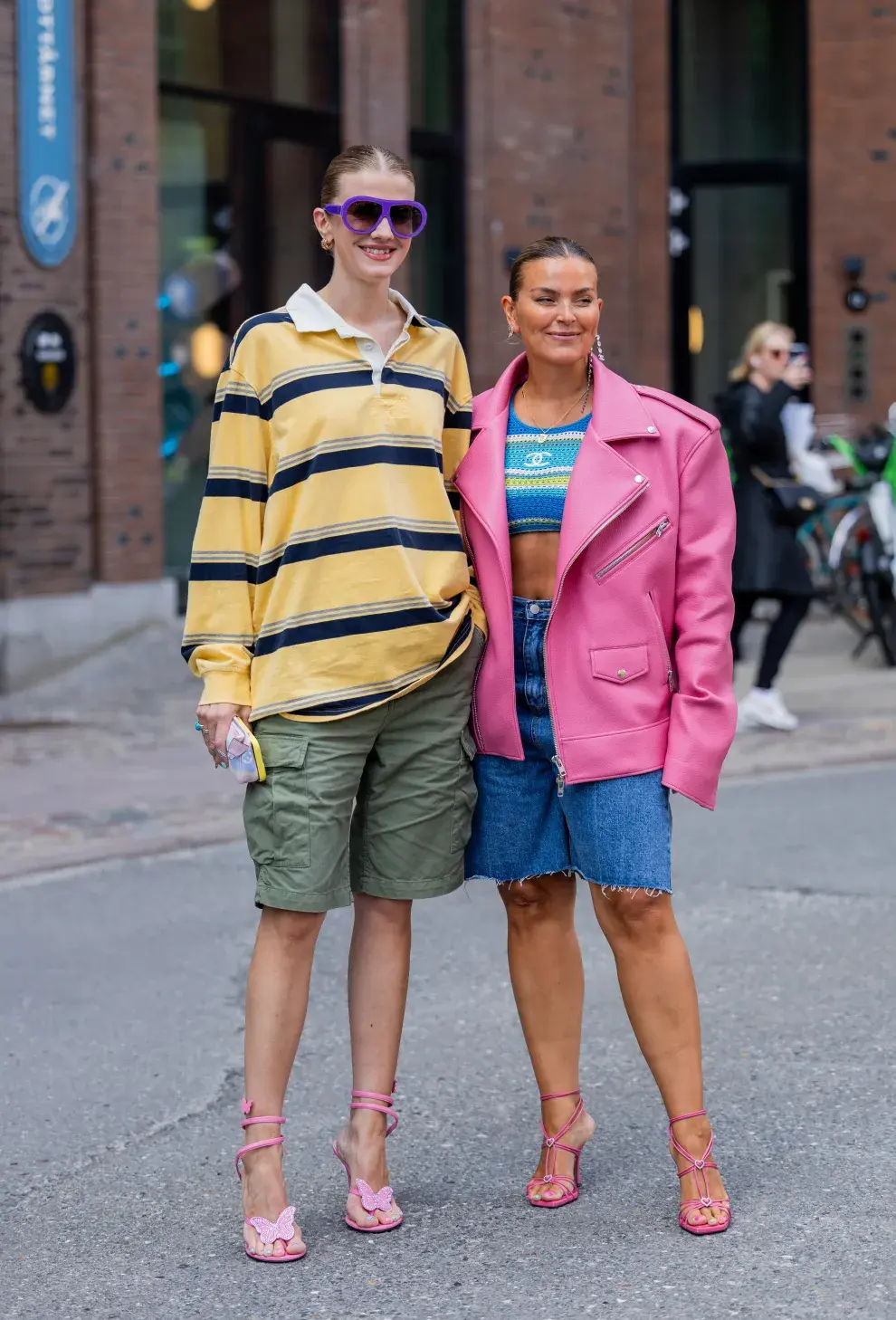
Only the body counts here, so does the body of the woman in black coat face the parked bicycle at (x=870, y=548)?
no

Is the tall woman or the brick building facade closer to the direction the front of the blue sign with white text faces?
the tall woman

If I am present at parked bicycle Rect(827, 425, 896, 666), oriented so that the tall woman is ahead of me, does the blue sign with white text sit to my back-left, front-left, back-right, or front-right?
front-right

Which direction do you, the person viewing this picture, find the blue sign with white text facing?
facing the viewer

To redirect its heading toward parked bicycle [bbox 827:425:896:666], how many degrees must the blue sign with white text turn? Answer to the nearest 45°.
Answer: approximately 90° to its left

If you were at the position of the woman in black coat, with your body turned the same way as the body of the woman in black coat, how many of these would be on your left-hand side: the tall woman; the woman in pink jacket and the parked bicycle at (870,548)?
1

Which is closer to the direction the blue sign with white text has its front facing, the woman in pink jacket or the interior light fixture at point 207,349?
the woman in pink jacket

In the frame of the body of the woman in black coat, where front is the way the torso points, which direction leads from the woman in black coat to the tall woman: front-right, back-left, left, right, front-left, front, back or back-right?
right

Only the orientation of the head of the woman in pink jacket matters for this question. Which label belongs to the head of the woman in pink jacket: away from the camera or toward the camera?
toward the camera

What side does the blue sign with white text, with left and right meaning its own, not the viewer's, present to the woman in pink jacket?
front
